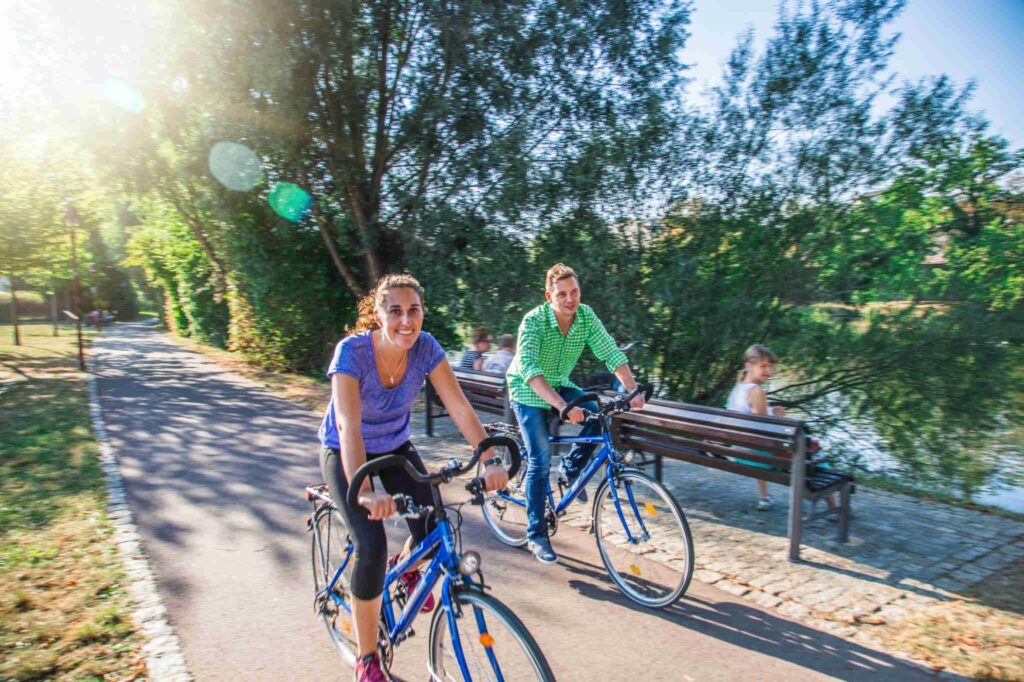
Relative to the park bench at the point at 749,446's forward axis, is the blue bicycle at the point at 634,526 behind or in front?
behind

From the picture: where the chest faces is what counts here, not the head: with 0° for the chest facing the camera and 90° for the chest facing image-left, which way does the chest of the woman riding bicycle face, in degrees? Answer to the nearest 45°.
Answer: approximately 315°

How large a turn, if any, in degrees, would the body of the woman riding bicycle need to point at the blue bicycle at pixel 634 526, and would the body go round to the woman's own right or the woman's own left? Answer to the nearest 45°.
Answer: approximately 90° to the woman's own left

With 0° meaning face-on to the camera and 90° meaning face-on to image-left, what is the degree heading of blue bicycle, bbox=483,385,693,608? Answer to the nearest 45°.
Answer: approximately 315°

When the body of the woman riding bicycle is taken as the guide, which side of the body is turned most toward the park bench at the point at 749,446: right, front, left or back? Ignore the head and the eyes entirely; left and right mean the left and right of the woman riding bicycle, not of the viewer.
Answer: left

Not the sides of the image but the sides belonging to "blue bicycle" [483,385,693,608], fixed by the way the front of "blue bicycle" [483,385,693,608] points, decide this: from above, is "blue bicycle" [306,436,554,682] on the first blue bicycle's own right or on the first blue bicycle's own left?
on the first blue bicycle's own right

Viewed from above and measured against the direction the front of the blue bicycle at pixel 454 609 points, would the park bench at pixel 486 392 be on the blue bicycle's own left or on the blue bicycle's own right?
on the blue bicycle's own left

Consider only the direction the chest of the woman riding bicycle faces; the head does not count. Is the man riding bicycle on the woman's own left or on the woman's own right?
on the woman's own left

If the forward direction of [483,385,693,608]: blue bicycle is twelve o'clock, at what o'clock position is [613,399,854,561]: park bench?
The park bench is roughly at 9 o'clock from the blue bicycle.

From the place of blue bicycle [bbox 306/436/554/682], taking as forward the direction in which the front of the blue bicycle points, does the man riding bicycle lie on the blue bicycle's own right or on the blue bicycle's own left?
on the blue bicycle's own left
